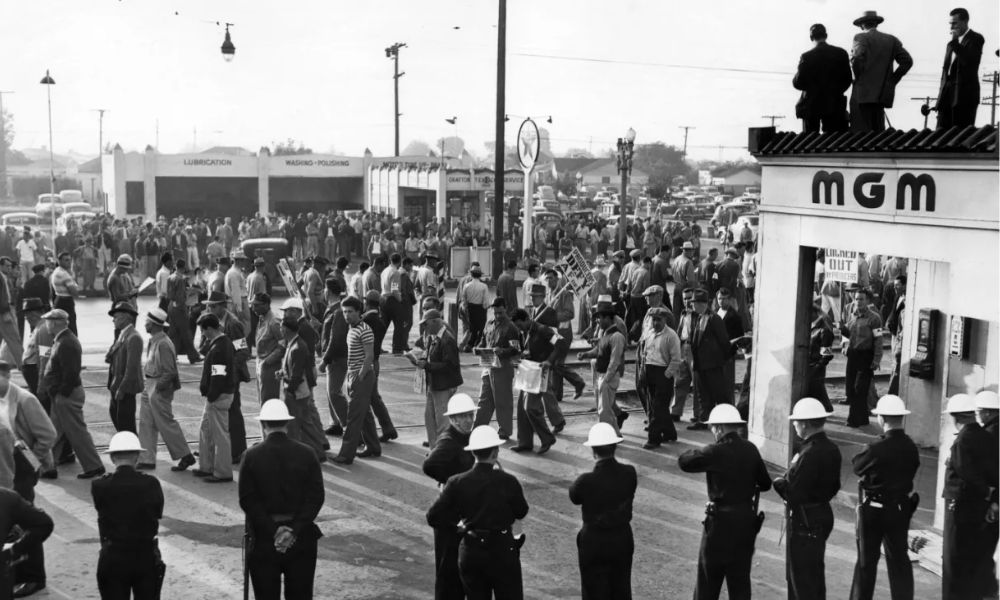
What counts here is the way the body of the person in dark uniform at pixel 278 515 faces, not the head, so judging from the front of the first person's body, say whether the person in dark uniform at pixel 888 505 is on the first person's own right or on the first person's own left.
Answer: on the first person's own right

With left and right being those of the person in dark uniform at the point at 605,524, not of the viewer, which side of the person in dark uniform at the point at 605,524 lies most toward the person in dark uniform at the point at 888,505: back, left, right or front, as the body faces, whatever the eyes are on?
right

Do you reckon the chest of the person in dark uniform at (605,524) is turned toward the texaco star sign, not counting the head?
yes

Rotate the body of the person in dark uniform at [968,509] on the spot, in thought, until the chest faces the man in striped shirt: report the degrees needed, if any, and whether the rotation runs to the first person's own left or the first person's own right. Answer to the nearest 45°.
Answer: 0° — they already face them

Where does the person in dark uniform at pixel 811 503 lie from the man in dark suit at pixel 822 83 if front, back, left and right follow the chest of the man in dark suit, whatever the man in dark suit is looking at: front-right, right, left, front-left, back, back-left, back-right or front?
back

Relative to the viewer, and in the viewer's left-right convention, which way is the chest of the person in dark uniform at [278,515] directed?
facing away from the viewer

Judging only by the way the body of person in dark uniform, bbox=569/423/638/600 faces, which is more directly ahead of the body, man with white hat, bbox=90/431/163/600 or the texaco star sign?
the texaco star sign

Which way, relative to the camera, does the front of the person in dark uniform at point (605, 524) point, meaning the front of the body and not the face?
away from the camera

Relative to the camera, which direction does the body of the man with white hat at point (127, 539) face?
away from the camera

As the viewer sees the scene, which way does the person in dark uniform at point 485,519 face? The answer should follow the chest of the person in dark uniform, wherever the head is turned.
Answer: away from the camera

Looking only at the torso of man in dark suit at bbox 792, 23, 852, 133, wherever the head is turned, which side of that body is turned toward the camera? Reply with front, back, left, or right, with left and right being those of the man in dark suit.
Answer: back

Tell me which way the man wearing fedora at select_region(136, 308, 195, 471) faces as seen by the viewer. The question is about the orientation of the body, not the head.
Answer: to the viewer's left

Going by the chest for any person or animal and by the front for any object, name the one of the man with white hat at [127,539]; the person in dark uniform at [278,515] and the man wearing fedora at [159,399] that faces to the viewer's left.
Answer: the man wearing fedora
